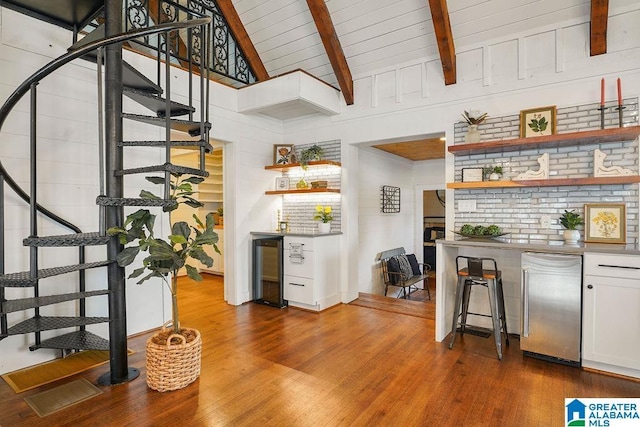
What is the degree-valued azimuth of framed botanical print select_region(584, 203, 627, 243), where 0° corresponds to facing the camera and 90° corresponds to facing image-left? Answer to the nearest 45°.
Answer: approximately 0°

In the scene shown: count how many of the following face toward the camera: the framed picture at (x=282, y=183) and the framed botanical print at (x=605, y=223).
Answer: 2

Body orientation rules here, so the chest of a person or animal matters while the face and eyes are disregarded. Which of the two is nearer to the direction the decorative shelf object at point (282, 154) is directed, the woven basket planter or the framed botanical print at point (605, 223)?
the woven basket planter

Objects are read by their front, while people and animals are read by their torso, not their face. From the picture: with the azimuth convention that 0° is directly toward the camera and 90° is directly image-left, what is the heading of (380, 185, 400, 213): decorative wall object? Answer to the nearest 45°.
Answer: approximately 315°

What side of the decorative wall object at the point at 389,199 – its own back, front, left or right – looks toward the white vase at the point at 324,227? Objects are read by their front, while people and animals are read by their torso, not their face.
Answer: right
